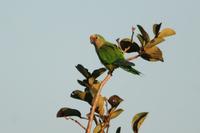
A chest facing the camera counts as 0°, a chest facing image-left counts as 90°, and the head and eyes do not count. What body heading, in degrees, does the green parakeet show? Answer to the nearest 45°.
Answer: approximately 90°
